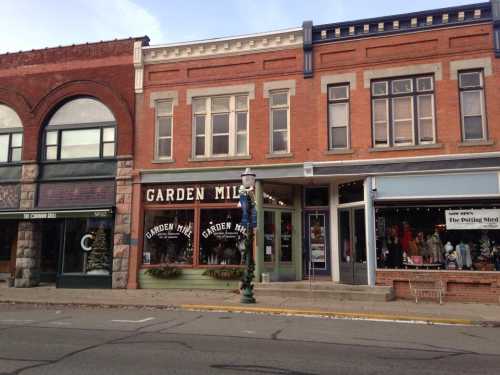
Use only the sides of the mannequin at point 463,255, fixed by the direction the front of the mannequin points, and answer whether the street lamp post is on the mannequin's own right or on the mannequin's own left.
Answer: on the mannequin's own right

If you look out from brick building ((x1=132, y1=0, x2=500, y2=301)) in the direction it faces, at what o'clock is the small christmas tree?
The small christmas tree is roughly at 3 o'clock from the brick building.

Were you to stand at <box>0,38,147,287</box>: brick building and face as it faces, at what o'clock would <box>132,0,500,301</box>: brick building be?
<box>132,0,500,301</box>: brick building is roughly at 10 o'clock from <box>0,38,147,287</box>: brick building.

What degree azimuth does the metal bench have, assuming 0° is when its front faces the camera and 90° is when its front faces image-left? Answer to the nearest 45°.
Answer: approximately 0°

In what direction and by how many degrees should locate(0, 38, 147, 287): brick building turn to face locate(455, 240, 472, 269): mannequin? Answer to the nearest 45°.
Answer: approximately 45° to its left

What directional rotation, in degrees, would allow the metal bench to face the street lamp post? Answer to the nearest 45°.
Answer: approximately 45° to its right

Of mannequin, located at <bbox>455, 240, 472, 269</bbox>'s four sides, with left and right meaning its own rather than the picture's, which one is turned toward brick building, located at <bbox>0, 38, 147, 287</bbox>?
right

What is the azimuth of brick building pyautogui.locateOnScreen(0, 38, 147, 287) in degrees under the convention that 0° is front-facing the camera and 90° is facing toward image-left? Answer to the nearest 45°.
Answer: approximately 0°

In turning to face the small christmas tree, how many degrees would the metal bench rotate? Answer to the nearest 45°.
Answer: approximately 90° to its right

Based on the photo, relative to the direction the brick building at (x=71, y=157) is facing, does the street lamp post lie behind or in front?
in front
